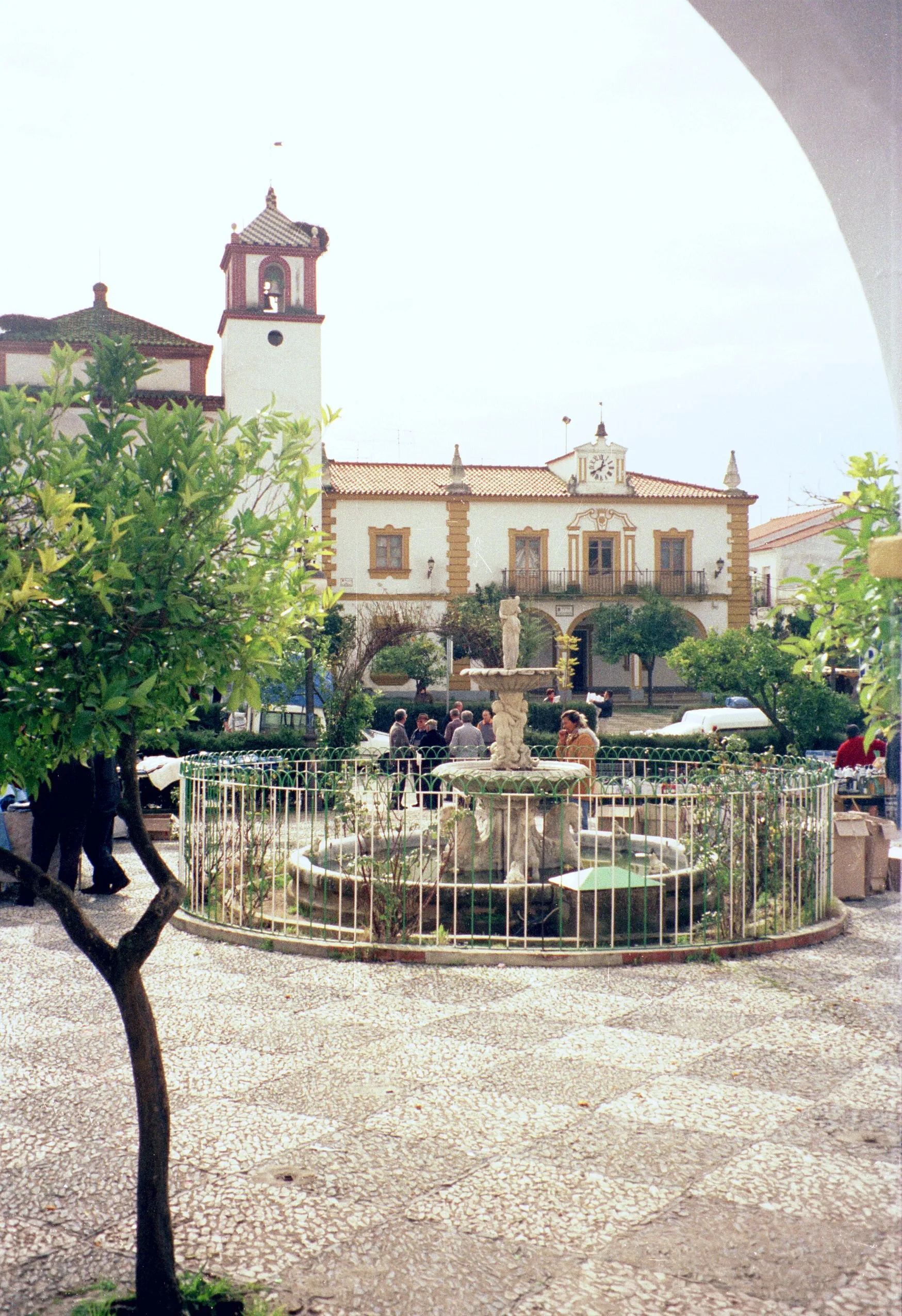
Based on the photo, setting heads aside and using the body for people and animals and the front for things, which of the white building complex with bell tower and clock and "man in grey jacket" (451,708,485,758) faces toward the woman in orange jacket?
the white building complex with bell tower and clock

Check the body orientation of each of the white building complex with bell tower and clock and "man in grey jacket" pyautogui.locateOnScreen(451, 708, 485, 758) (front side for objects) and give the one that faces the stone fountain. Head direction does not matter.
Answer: the white building complex with bell tower and clock

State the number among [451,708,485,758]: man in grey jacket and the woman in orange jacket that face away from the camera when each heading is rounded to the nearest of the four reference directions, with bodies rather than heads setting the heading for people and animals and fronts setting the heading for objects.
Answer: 1

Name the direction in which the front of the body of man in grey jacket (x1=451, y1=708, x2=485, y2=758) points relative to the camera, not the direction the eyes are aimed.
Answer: away from the camera

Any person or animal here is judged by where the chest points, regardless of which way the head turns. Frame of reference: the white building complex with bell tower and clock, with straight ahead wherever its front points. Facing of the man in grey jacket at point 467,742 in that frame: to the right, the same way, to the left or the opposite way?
the opposite way

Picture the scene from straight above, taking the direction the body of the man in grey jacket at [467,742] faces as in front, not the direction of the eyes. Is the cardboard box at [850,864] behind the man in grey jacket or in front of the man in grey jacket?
behind

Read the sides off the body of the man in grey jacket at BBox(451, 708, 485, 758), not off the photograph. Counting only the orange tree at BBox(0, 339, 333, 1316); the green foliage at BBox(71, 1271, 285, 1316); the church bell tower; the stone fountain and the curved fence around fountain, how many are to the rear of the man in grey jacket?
4

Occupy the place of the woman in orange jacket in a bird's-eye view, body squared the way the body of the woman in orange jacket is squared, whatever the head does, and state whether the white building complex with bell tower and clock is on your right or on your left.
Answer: on your right

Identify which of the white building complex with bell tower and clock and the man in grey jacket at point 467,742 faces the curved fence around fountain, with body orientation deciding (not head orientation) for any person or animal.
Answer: the white building complex with bell tower and clock
